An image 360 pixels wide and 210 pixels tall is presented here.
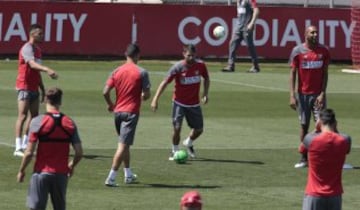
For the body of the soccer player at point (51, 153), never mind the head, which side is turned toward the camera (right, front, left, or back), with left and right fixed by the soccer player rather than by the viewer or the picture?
back

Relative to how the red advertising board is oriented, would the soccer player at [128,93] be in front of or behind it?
in front

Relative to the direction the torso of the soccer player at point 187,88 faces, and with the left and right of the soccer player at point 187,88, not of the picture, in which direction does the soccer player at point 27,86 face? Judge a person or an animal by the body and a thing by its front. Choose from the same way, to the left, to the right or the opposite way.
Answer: to the left

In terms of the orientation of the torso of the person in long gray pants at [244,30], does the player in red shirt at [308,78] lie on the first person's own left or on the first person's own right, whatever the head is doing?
on the first person's own left

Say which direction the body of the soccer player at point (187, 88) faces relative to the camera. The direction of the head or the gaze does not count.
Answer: toward the camera

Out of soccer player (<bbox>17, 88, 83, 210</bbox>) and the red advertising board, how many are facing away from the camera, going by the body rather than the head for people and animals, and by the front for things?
1

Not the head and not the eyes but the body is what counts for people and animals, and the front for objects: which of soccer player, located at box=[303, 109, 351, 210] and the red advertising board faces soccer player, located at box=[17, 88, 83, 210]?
the red advertising board

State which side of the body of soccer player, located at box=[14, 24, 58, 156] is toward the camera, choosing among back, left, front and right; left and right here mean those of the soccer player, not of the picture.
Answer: right

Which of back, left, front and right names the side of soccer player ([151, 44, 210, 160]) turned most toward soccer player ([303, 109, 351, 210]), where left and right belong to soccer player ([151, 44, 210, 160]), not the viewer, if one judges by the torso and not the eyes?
front

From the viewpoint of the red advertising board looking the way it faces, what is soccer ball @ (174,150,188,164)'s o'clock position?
The soccer ball is roughly at 12 o'clock from the red advertising board.

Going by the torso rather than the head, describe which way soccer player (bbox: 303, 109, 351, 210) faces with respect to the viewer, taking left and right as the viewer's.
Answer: facing away from the viewer

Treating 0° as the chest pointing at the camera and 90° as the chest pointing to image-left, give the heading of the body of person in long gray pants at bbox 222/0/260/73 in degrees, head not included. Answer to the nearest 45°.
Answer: approximately 45°

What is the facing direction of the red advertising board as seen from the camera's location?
facing the viewer

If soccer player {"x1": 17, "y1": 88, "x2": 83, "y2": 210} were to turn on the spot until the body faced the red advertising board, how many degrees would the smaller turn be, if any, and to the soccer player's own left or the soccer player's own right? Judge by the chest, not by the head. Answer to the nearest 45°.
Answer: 0° — they already face it

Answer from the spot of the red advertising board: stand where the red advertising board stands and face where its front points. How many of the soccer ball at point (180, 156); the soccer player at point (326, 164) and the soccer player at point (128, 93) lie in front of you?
3
